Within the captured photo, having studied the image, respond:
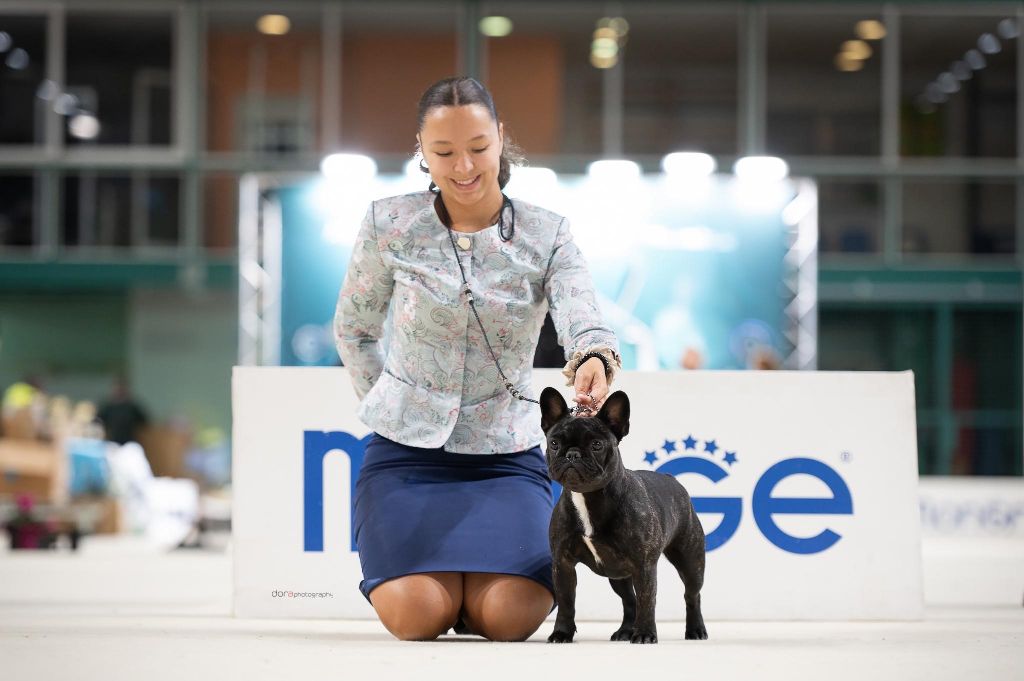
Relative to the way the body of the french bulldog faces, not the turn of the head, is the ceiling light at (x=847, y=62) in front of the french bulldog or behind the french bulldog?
behind

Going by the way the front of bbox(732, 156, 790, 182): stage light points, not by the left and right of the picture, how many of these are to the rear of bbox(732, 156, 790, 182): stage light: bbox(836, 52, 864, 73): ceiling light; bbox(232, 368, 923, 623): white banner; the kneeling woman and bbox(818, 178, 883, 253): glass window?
2

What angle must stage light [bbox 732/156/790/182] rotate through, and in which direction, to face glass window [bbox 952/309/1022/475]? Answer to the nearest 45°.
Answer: approximately 135° to its left

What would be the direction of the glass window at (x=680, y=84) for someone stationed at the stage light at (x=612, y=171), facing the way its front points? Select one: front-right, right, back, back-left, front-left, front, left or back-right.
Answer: back

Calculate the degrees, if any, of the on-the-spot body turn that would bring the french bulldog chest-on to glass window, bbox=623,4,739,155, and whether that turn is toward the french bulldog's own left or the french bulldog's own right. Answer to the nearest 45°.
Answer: approximately 135° to the french bulldog's own right

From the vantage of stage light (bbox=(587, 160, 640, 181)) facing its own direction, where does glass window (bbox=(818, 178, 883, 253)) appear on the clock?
The glass window is roughly at 7 o'clock from the stage light.

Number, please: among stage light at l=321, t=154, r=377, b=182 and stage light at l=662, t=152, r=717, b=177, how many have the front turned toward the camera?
2

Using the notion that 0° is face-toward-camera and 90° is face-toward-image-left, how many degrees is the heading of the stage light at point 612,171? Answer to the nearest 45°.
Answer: approximately 0°

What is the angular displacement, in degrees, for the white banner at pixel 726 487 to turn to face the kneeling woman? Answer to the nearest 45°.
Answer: approximately 45° to its right

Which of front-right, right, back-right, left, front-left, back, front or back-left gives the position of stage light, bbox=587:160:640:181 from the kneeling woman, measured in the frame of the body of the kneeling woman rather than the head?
back

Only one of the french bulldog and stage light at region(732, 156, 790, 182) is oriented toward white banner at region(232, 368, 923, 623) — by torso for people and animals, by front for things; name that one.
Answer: the stage light
